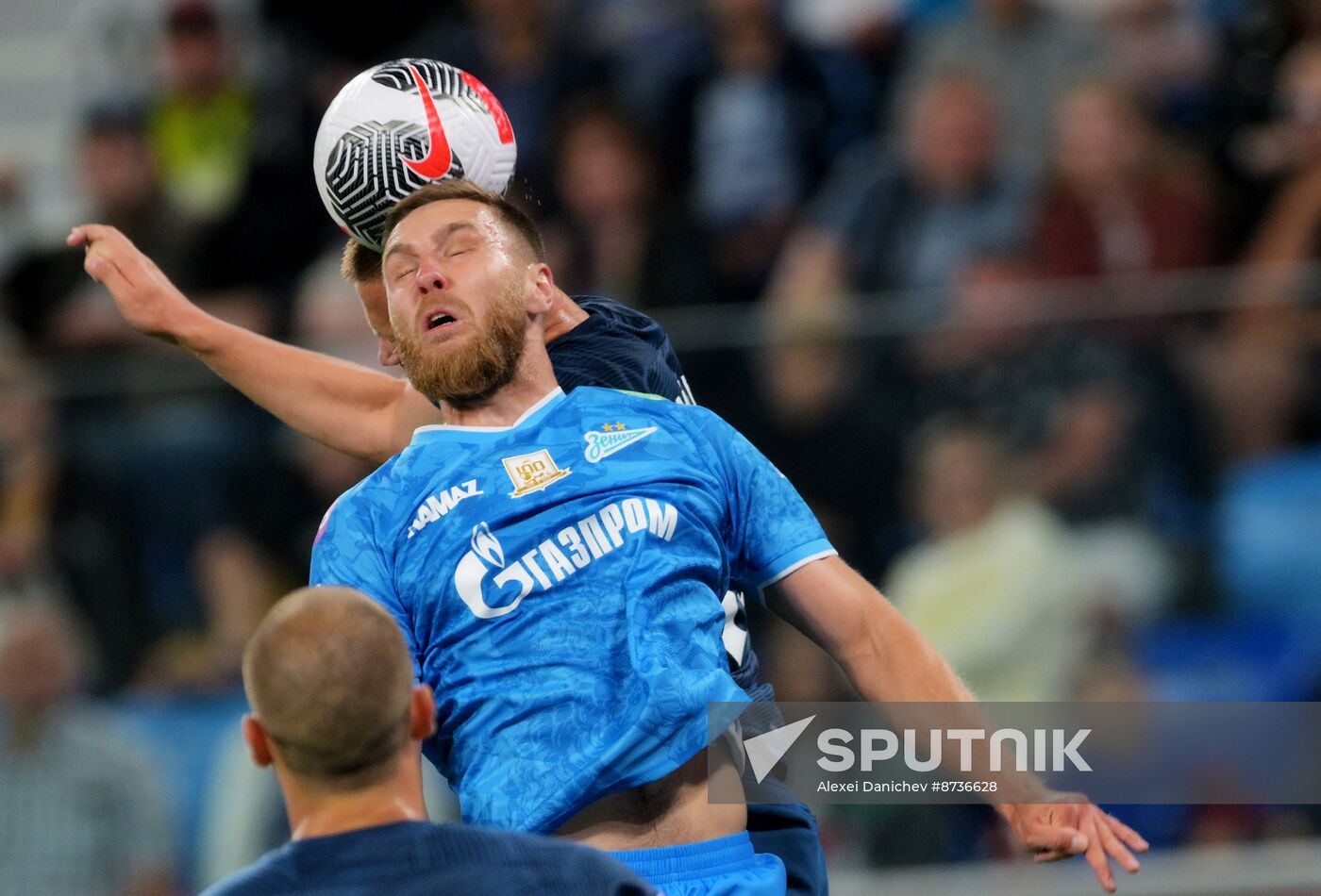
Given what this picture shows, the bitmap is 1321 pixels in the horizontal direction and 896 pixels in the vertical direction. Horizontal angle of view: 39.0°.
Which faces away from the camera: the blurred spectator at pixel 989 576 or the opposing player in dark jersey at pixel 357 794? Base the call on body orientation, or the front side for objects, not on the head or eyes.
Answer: the opposing player in dark jersey

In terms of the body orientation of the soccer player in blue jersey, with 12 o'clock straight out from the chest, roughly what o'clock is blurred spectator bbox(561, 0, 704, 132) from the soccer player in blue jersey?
The blurred spectator is roughly at 6 o'clock from the soccer player in blue jersey.

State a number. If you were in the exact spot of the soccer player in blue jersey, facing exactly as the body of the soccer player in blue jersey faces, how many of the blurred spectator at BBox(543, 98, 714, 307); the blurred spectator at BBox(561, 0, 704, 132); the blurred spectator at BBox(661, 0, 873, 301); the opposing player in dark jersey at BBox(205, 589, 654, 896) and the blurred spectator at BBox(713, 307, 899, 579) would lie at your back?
4

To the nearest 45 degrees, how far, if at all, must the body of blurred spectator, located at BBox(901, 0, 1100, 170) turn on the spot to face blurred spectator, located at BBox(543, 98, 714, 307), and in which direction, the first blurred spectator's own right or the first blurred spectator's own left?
approximately 90° to the first blurred spectator's own right

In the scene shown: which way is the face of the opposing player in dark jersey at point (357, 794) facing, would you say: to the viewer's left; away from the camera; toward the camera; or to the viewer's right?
away from the camera

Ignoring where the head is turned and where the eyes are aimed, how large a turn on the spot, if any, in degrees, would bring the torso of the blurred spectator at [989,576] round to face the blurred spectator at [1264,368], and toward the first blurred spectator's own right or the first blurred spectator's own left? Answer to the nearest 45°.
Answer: approximately 135° to the first blurred spectator's own left

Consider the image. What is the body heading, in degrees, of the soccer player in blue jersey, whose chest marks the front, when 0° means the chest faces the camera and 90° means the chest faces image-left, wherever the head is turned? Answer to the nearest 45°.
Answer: approximately 0°
